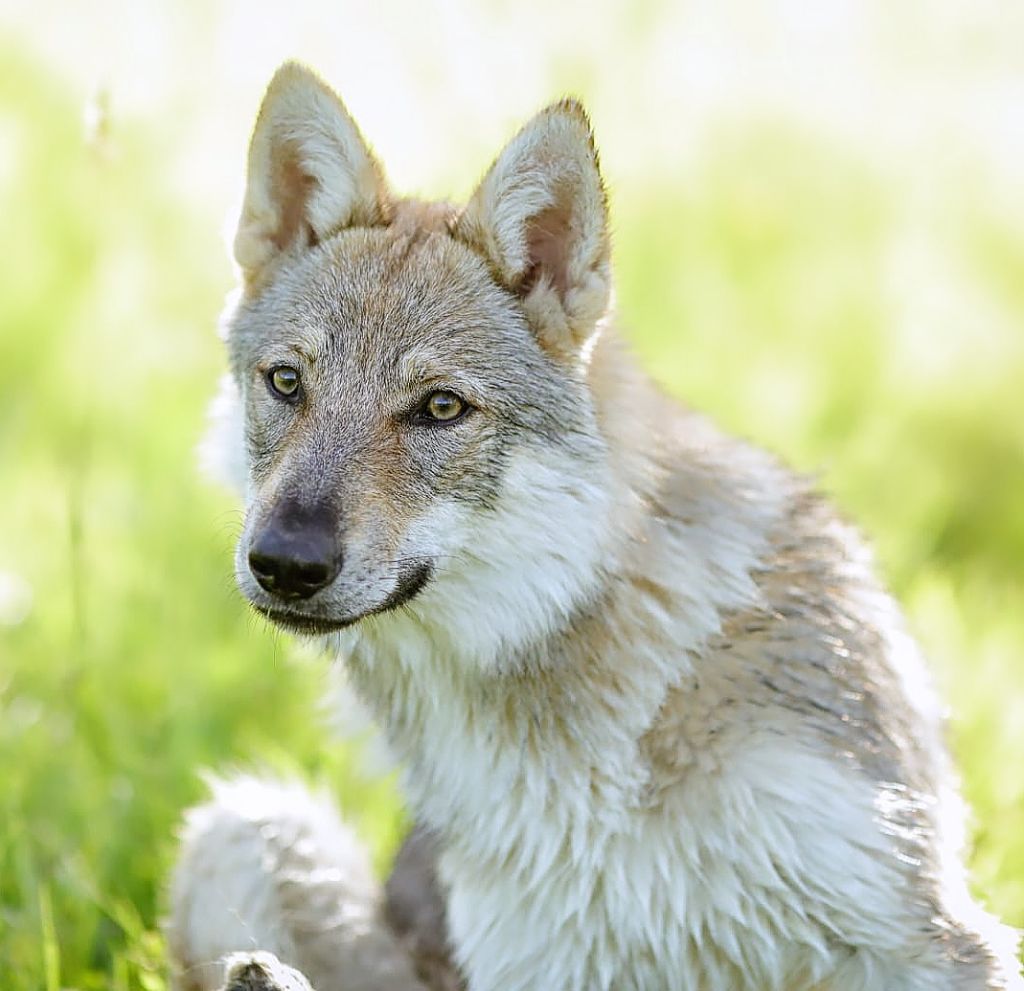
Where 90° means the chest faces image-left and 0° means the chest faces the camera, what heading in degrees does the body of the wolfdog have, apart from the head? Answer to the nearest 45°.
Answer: approximately 45°
